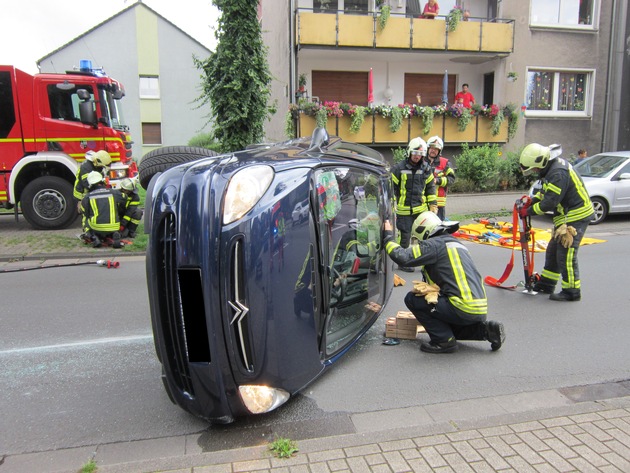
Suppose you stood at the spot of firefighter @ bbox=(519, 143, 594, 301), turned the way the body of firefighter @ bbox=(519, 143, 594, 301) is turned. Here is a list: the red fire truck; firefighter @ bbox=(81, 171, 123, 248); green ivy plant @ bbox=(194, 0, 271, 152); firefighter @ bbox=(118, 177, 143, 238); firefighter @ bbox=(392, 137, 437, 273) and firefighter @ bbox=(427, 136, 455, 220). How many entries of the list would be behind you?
0

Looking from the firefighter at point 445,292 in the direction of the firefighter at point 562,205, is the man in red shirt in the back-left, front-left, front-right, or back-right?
front-left

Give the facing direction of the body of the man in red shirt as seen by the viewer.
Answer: toward the camera

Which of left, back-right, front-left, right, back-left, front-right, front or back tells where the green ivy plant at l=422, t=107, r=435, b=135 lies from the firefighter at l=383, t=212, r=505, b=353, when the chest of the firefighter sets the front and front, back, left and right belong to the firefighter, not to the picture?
right

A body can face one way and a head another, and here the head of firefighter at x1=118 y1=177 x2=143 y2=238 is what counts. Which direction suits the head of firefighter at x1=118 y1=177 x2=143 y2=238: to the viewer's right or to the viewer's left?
to the viewer's left

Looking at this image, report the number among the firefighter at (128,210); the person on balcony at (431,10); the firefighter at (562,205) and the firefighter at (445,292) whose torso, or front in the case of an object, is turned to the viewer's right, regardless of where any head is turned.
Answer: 0

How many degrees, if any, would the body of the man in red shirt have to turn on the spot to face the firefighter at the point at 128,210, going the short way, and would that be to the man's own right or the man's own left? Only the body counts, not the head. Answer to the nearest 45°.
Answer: approximately 45° to the man's own right

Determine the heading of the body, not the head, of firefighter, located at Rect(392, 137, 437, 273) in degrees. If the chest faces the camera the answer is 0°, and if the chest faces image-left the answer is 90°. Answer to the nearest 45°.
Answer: approximately 0°

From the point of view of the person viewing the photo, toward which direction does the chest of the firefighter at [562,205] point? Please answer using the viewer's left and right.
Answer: facing to the left of the viewer

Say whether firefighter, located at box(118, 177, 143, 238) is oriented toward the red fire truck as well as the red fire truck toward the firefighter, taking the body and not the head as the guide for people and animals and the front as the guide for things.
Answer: no

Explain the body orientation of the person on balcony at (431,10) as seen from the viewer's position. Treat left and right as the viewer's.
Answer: facing the viewer

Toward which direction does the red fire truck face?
to the viewer's right

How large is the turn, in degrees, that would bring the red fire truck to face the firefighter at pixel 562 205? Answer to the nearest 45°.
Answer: approximately 45° to its right

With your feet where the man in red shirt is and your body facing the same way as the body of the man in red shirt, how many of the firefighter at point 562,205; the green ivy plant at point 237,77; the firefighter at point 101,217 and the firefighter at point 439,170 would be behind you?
0

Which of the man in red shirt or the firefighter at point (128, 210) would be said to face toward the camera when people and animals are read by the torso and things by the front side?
the man in red shirt

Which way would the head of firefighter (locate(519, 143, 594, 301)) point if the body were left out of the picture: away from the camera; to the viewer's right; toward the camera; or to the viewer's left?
to the viewer's left

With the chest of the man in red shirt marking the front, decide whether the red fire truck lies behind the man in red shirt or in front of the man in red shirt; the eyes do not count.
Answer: in front

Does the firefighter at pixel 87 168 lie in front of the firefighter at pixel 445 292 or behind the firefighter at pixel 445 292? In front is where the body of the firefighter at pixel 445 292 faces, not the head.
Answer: in front

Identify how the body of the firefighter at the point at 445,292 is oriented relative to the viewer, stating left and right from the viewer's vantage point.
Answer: facing to the left of the viewer

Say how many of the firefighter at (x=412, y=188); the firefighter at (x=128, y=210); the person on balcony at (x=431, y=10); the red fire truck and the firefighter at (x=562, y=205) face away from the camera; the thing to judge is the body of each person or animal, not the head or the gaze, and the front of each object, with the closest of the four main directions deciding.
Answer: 0

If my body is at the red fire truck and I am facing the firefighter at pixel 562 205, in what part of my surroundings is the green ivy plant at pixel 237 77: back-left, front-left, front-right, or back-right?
front-left
